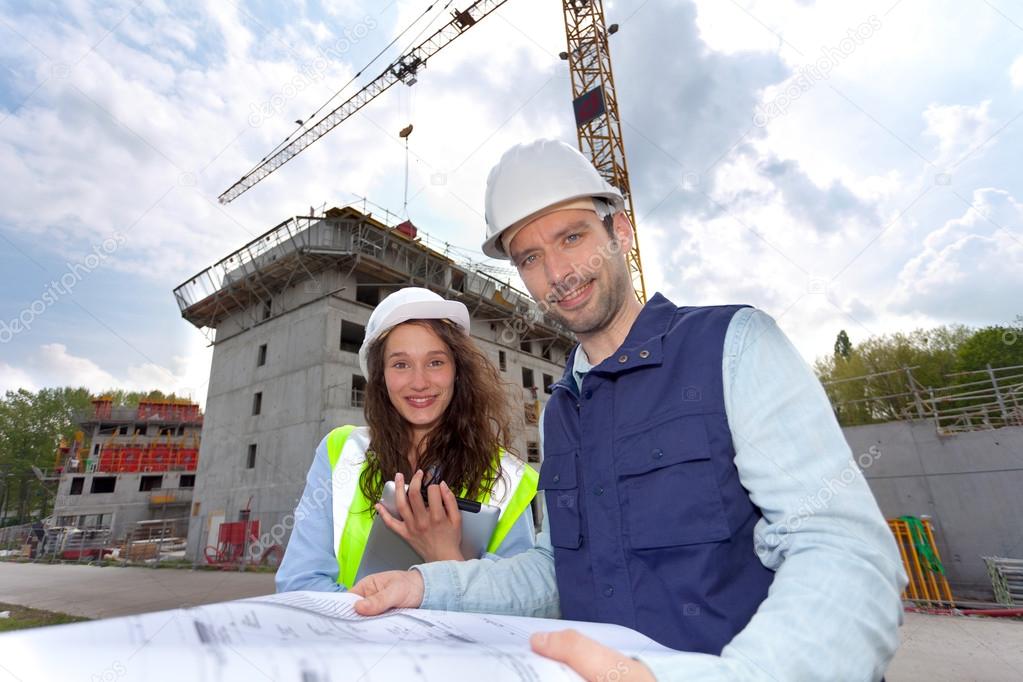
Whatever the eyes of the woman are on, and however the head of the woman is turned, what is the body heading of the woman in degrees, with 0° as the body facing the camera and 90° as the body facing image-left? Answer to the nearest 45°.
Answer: approximately 0°

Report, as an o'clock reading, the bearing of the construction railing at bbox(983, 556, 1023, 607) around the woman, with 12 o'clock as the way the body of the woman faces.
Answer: The construction railing is roughly at 8 o'clock from the woman.

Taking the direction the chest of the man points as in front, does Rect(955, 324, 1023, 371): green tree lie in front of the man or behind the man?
behind

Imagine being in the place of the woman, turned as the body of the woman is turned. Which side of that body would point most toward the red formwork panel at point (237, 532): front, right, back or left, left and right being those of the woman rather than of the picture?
back

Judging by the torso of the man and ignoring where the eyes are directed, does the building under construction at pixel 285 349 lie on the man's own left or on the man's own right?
on the man's own right

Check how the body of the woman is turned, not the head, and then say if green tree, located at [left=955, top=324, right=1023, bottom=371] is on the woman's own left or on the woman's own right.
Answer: on the woman's own left

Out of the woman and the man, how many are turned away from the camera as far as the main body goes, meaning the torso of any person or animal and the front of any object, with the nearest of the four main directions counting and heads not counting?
0

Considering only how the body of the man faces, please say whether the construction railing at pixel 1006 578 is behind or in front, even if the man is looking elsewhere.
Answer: behind

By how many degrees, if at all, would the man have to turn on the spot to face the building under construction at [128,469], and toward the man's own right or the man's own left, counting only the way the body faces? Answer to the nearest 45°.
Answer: approximately 90° to the man's own right

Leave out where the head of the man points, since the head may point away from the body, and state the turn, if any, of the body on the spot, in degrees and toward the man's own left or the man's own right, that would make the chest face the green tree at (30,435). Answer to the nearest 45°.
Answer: approximately 90° to the man's own right

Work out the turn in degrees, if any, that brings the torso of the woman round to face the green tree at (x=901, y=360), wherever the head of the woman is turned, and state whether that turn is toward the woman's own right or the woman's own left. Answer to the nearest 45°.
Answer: approximately 135° to the woman's own left

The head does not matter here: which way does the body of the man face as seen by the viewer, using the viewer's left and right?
facing the viewer and to the left of the viewer
